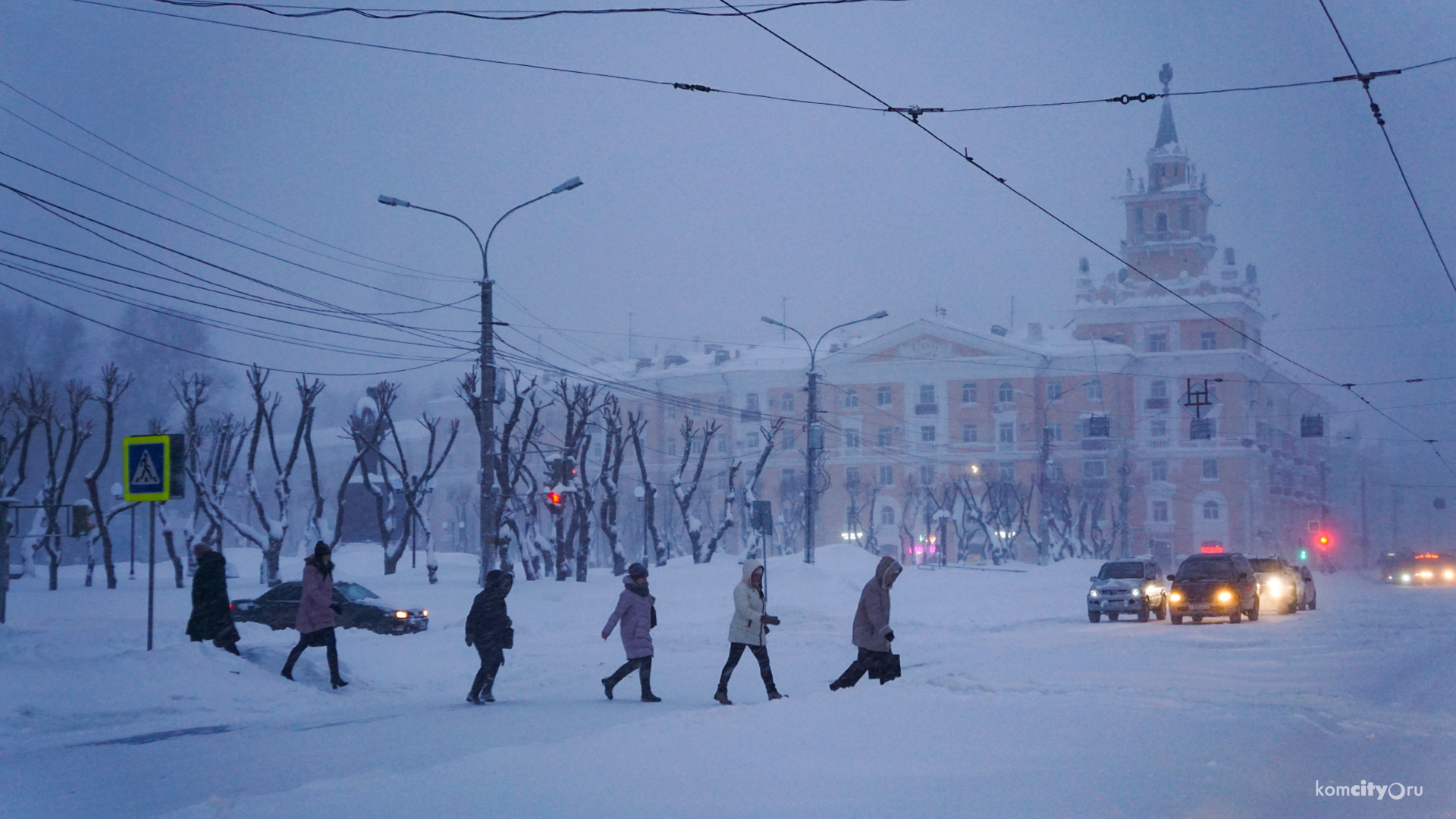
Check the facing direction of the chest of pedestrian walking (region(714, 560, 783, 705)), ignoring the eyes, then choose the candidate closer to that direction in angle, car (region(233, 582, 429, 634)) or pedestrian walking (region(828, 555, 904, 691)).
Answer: the pedestrian walking

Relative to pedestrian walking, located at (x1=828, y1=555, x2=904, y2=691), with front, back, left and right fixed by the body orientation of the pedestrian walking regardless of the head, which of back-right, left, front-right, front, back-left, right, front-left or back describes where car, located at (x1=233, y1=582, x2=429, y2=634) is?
back-left

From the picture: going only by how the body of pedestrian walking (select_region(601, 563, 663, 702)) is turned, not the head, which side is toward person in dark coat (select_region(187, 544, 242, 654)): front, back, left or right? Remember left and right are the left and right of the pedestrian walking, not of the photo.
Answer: back

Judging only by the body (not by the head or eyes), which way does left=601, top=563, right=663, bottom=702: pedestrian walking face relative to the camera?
to the viewer's right

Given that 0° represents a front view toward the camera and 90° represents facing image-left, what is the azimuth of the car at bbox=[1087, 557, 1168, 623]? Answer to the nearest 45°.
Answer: approximately 0°

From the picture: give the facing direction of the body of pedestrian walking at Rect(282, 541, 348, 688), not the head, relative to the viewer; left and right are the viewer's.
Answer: facing to the right of the viewer

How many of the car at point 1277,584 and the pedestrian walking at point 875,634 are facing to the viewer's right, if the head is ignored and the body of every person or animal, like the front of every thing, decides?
1

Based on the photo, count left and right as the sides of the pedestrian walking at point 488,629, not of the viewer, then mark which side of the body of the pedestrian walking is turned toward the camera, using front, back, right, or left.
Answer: right

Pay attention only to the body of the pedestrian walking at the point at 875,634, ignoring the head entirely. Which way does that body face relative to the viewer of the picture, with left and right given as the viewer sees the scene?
facing to the right of the viewer

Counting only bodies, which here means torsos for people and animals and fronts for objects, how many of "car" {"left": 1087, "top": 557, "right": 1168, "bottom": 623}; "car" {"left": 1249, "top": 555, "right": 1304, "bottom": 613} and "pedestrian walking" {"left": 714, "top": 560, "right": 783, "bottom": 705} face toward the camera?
2

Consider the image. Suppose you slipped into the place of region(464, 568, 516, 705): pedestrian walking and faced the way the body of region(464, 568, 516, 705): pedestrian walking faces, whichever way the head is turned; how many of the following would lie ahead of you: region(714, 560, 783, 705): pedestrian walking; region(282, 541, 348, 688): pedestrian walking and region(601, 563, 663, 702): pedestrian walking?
2

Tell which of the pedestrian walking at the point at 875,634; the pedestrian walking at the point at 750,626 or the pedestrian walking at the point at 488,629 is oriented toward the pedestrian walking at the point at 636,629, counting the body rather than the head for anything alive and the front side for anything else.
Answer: the pedestrian walking at the point at 488,629

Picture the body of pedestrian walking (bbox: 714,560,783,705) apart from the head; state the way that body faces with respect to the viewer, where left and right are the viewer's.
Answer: facing to the right of the viewer

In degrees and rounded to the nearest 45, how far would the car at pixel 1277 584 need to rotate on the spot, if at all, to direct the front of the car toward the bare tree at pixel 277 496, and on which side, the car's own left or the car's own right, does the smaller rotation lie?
approximately 90° to the car's own right

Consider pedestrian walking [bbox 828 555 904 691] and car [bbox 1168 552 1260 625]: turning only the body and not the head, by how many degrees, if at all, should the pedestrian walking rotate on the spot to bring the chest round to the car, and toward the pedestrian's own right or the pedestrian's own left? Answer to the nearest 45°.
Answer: approximately 45° to the pedestrian's own left

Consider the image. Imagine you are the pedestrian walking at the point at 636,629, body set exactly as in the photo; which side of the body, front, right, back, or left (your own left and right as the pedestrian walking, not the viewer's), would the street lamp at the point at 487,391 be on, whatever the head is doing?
left
